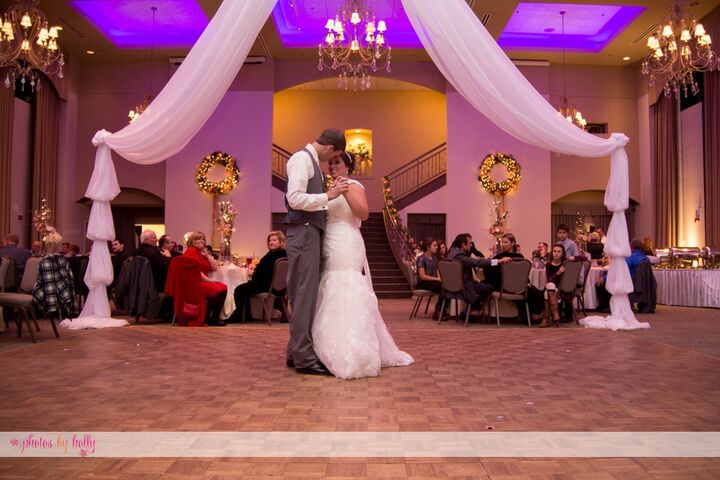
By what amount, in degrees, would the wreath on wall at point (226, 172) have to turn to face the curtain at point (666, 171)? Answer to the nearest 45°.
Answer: approximately 90° to its left

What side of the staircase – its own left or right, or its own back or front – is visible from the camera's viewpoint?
front

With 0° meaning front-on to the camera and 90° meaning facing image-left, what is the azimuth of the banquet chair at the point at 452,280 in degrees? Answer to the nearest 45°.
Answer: approximately 180°

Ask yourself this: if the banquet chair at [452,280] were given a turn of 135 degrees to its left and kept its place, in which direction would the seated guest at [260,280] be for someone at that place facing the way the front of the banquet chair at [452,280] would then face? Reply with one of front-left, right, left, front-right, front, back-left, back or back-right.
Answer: front-right

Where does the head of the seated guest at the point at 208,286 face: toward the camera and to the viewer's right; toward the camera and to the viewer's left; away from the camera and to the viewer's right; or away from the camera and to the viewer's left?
toward the camera and to the viewer's right

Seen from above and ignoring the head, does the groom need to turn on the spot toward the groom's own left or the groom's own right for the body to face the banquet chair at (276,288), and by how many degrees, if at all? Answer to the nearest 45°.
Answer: approximately 90° to the groom's own left

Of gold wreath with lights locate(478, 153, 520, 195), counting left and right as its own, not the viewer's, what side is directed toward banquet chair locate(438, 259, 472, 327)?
front

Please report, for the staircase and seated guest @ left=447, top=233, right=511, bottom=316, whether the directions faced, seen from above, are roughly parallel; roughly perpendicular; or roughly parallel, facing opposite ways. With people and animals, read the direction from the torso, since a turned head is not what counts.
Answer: roughly perpendicular

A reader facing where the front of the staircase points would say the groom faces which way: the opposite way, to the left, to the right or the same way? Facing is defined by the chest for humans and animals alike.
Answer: to the left

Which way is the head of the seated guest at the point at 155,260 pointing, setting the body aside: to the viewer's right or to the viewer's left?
to the viewer's right

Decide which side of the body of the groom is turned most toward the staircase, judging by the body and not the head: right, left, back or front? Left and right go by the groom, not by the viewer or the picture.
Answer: left

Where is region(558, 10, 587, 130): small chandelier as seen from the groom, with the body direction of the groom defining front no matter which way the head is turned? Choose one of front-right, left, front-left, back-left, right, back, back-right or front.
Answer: front-left

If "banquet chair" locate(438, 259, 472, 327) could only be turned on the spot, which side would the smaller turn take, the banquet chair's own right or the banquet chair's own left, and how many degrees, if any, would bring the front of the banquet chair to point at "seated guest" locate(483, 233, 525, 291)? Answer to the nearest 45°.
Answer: approximately 90° to the banquet chair's own right

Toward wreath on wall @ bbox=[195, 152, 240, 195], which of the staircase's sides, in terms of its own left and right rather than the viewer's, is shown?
right

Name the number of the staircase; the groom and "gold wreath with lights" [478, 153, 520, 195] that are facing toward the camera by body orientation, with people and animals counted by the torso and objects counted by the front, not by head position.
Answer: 2

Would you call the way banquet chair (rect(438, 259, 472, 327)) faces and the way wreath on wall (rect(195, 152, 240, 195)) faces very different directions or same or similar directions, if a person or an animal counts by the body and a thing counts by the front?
very different directions

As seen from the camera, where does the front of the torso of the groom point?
to the viewer's right
